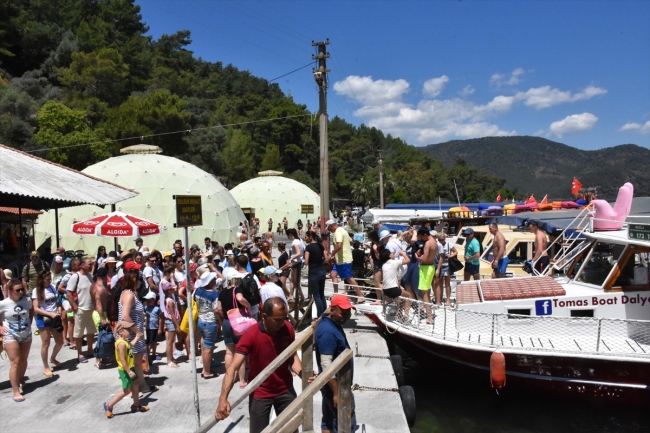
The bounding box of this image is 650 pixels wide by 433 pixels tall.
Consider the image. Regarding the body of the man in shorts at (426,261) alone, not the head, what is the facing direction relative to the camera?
to the viewer's left

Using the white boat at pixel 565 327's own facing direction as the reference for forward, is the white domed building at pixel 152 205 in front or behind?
in front

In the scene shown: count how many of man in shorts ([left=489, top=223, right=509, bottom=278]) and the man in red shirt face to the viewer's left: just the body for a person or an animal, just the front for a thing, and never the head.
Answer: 1

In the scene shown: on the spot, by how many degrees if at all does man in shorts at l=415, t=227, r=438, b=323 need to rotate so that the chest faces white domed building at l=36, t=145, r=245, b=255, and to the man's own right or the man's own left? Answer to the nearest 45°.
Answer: approximately 45° to the man's own right

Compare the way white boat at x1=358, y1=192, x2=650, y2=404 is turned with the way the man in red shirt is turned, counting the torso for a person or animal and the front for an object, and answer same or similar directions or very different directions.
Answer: very different directions

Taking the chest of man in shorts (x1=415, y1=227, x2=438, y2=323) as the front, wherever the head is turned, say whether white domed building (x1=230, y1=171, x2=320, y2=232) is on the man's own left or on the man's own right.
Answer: on the man's own right

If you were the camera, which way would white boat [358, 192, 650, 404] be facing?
facing to the left of the viewer

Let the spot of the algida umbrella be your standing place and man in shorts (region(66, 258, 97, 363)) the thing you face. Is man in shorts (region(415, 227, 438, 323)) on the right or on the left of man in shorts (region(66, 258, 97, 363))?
left

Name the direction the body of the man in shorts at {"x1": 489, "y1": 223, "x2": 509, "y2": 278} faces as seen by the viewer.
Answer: to the viewer's left
